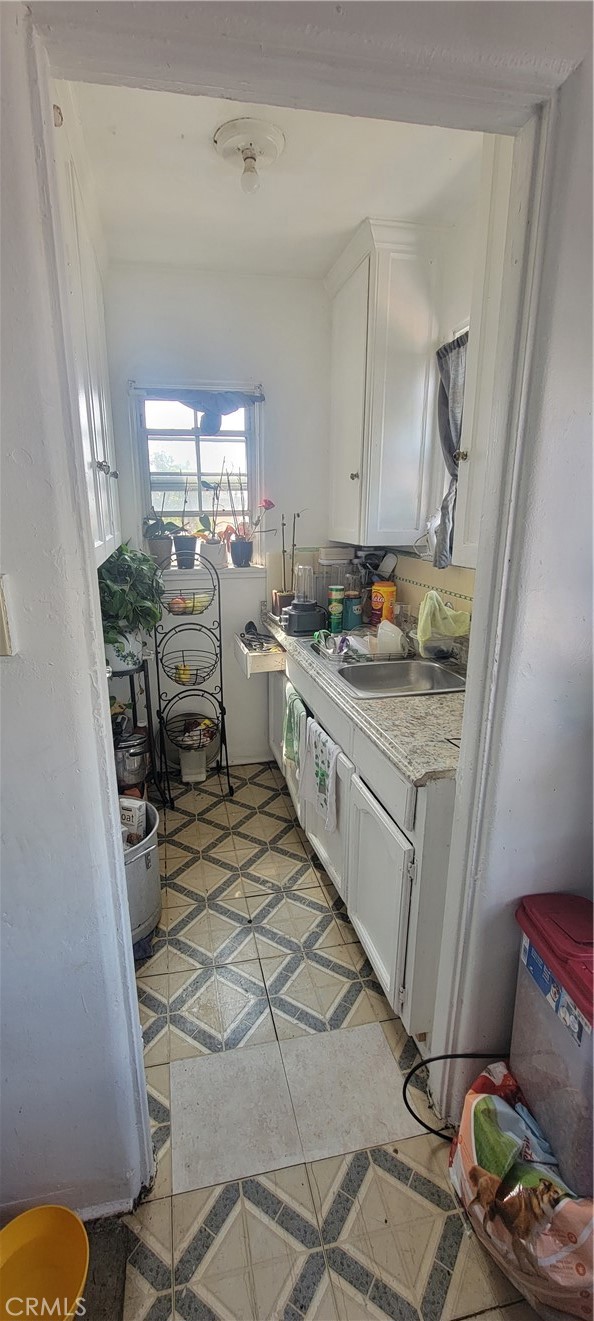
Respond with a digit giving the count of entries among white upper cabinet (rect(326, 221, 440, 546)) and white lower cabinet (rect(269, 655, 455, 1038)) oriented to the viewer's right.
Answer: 0

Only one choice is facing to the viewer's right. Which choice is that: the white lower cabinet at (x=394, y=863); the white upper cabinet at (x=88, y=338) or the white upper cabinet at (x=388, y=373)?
the white upper cabinet at (x=88, y=338)

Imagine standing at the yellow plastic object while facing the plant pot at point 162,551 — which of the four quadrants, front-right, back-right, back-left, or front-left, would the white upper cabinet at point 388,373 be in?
front-right

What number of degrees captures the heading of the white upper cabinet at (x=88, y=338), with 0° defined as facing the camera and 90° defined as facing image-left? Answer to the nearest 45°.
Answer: approximately 270°

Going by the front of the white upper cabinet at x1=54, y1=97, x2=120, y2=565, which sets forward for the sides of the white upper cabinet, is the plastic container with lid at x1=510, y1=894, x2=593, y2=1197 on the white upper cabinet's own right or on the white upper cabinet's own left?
on the white upper cabinet's own right

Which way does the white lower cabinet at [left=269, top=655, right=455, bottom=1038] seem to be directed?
to the viewer's left

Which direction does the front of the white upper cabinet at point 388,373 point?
to the viewer's left

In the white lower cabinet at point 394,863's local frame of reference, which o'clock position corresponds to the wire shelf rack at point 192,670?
The wire shelf rack is roughly at 2 o'clock from the white lower cabinet.

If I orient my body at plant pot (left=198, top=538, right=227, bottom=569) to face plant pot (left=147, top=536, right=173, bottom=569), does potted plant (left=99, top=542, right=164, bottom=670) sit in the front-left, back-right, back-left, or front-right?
front-left

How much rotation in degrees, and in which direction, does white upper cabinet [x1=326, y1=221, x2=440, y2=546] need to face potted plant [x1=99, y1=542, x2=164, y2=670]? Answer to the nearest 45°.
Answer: approximately 45° to its left

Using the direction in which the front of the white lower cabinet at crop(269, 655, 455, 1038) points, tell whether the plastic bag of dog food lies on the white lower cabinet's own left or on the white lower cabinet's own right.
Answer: on the white lower cabinet's own left

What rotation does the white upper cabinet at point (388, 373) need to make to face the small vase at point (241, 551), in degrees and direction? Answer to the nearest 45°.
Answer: approximately 45° to its right
